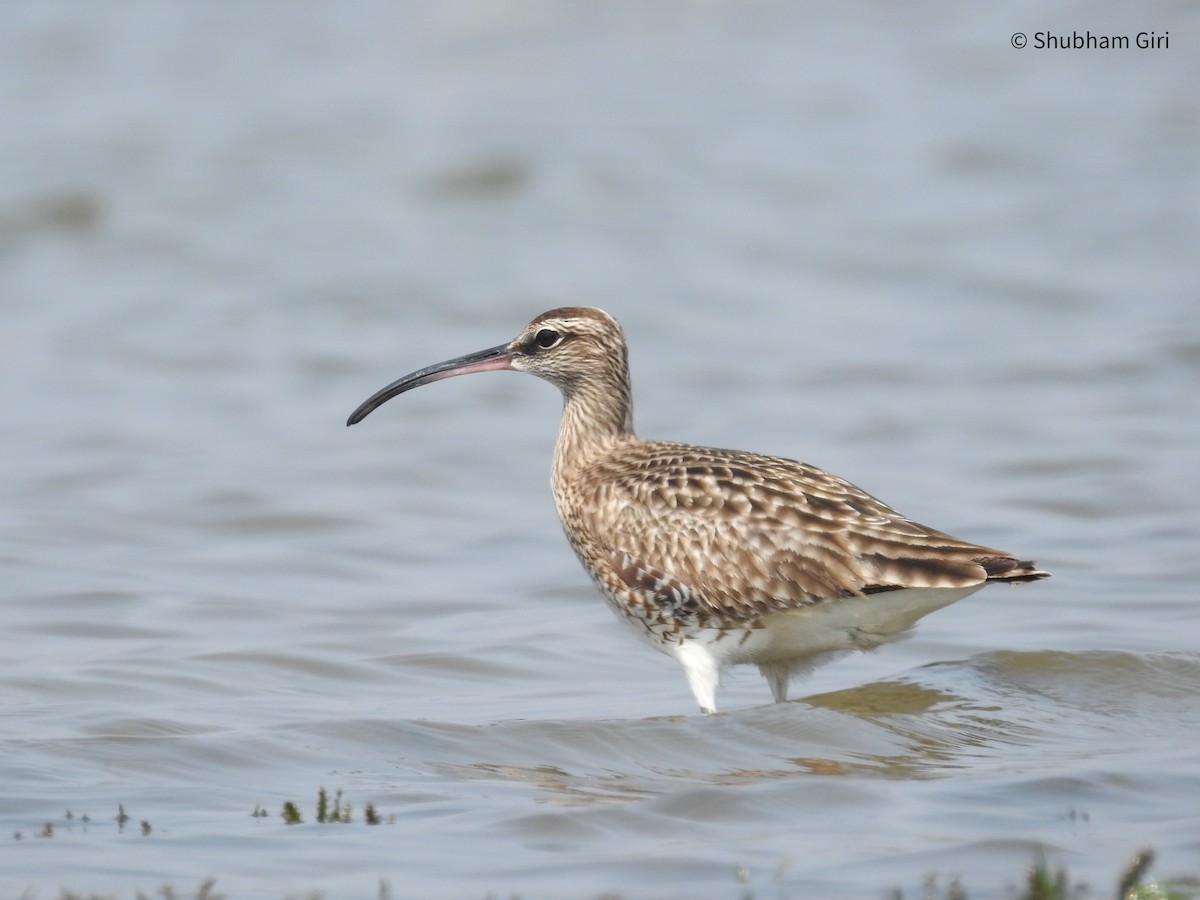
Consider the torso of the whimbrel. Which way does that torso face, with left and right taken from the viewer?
facing to the left of the viewer

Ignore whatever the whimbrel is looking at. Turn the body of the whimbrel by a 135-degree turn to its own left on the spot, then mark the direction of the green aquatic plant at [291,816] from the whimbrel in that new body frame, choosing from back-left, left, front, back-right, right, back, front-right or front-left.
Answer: right
